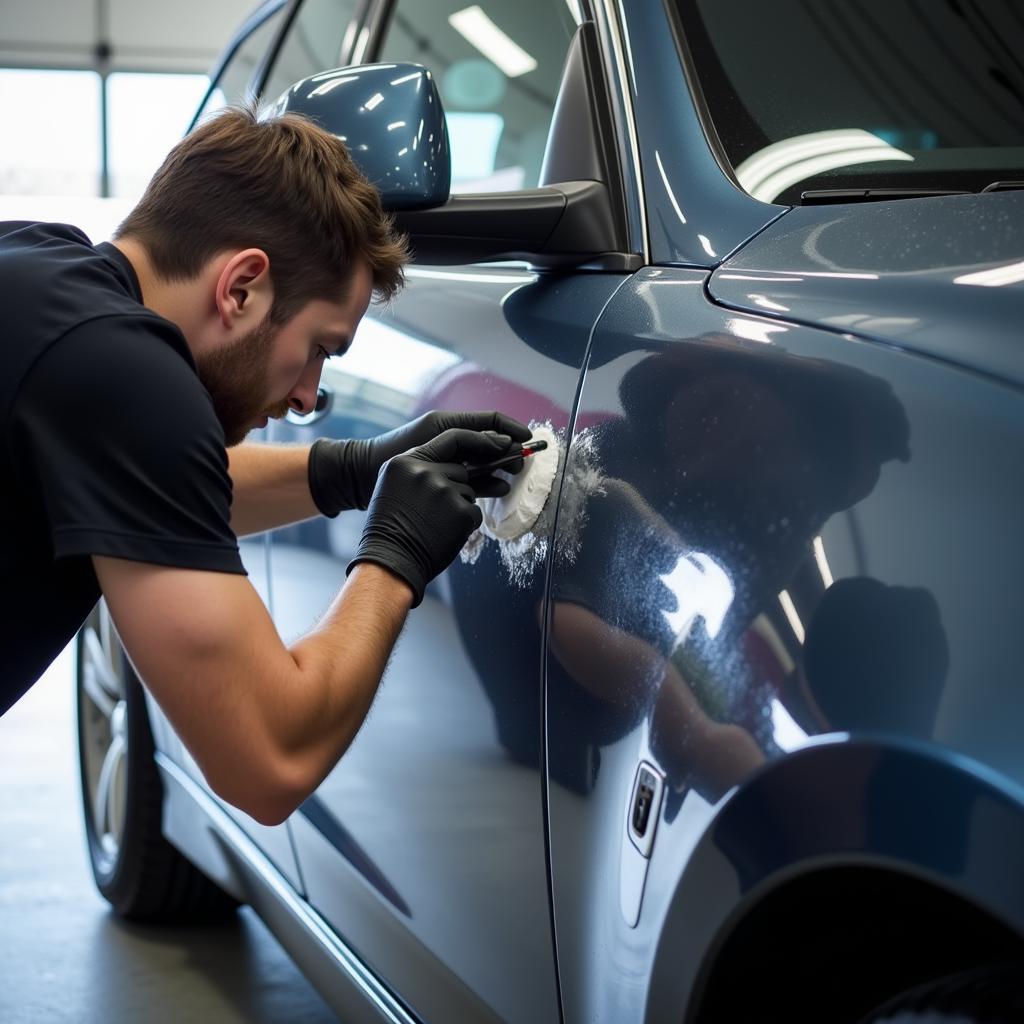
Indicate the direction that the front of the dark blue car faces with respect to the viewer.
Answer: facing the viewer and to the right of the viewer

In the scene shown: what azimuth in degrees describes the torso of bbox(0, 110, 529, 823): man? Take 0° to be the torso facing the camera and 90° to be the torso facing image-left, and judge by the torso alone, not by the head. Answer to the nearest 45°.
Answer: approximately 270°

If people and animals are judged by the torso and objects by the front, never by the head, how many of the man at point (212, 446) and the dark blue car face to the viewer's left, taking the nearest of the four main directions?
0

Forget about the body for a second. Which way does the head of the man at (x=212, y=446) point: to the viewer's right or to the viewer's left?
to the viewer's right
